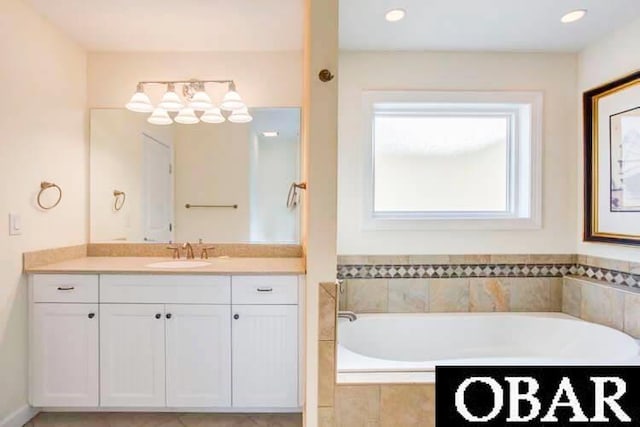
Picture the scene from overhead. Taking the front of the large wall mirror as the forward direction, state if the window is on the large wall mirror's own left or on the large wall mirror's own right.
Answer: on the large wall mirror's own left

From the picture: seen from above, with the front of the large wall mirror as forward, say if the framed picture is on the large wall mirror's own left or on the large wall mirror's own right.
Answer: on the large wall mirror's own left

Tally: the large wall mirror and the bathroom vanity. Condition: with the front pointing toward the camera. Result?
2

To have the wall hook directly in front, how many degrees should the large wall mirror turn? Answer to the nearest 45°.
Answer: approximately 45° to its left

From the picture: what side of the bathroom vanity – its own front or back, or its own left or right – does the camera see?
front

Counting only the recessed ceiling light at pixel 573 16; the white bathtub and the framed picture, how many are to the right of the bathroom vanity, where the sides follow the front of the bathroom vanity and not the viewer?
0

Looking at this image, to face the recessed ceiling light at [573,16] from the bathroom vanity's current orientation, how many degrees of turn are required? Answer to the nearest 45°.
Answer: approximately 90° to its left

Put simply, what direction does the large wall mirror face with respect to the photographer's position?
facing the viewer

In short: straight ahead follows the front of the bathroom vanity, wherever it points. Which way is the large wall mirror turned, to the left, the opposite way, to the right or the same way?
the same way
